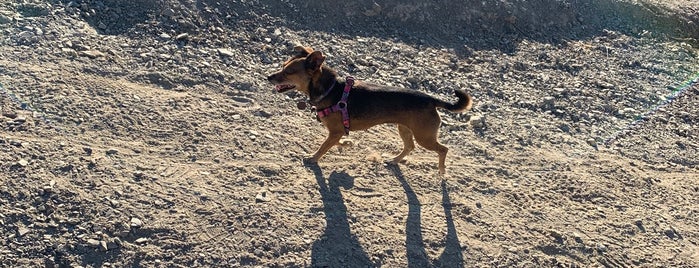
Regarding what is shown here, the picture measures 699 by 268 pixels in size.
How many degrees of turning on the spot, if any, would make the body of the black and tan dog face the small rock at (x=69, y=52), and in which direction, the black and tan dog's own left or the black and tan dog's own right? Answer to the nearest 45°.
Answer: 0° — it already faces it

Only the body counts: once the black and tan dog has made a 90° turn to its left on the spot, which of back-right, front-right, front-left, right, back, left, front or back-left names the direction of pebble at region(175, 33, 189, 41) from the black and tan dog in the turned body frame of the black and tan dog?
back-right

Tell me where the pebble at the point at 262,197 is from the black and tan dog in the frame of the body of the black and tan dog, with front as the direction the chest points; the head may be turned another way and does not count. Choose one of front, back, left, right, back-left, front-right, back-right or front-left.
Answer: front-left

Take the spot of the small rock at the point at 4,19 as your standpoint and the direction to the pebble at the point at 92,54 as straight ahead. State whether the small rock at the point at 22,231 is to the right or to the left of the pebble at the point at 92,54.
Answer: right

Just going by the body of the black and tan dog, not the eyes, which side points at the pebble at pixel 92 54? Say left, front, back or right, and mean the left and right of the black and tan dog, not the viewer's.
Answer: front

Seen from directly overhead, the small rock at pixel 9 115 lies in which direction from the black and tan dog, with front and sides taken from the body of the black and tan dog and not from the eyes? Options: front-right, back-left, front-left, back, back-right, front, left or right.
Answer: front

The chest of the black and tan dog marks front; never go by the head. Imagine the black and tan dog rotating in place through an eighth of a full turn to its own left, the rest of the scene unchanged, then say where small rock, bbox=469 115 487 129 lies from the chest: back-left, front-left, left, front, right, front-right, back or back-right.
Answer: back

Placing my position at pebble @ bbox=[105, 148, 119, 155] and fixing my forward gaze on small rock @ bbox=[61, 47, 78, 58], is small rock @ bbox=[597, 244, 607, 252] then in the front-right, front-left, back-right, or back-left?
back-right

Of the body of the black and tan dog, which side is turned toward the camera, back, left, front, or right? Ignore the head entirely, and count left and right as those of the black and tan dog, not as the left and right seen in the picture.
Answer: left

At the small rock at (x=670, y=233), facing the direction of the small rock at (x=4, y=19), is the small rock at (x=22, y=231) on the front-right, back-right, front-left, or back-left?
front-left

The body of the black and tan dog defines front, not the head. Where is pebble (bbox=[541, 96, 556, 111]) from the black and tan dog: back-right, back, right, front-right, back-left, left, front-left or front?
back-right

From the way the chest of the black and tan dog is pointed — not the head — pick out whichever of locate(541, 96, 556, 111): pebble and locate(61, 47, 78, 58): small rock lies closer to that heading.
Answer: the small rock

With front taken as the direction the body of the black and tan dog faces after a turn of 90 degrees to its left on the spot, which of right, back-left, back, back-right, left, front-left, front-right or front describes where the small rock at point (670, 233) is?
left

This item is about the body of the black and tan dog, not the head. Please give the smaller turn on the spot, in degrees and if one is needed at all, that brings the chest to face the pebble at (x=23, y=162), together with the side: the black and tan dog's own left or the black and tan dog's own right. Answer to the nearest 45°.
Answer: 0° — it already faces it

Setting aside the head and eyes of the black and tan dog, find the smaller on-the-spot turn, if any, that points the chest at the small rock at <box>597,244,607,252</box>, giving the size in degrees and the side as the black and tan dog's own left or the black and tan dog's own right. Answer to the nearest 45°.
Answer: approximately 180°
